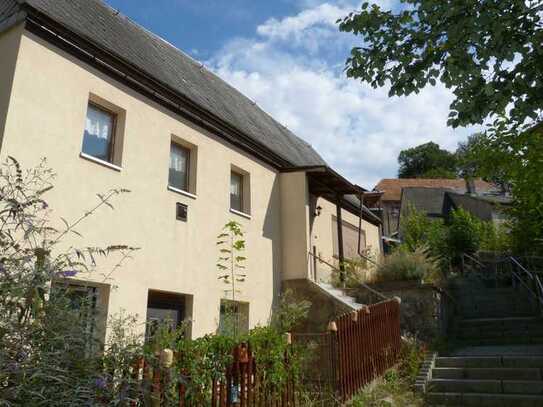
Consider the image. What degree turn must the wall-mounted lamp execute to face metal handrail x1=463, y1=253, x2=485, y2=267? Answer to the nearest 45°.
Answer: approximately 90° to its left

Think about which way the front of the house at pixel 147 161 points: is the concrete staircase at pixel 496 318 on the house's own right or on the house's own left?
on the house's own left

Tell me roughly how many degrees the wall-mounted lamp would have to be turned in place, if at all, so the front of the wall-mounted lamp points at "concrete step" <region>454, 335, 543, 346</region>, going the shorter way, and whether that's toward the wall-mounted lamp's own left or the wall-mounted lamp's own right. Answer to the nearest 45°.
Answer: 0° — it already faces it

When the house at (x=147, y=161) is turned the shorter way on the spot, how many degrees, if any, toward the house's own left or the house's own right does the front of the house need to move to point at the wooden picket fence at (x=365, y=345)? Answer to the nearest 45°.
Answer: approximately 45° to the house's own left

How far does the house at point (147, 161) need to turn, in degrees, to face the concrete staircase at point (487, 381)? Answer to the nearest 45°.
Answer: approximately 45° to its left

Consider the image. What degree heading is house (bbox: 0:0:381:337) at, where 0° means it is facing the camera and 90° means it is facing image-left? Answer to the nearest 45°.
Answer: approximately 315°

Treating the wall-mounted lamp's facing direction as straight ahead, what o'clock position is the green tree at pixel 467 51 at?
The green tree is roughly at 1 o'clock from the wall-mounted lamp.

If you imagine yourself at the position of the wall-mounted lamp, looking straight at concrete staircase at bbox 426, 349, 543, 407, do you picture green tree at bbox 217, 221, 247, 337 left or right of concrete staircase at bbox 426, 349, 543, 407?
right

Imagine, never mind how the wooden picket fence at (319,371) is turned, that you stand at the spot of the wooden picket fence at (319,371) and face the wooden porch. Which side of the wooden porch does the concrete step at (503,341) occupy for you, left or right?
right

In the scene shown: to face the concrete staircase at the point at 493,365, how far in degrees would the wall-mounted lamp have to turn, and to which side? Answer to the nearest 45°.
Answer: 0° — it already faces it

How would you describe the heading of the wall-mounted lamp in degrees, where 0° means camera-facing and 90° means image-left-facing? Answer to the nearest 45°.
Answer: approximately 315°

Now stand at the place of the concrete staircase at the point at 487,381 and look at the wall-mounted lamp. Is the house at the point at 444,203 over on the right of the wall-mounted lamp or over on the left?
right

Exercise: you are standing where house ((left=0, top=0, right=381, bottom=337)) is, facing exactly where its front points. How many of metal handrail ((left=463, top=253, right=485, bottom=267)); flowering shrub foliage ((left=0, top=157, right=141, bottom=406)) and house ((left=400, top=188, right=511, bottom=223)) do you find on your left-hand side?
2

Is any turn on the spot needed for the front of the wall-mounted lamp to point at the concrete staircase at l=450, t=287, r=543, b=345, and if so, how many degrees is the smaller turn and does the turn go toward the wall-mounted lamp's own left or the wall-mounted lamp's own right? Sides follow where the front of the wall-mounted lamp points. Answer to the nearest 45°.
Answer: approximately 45° to the wall-mounted lamp's own left
